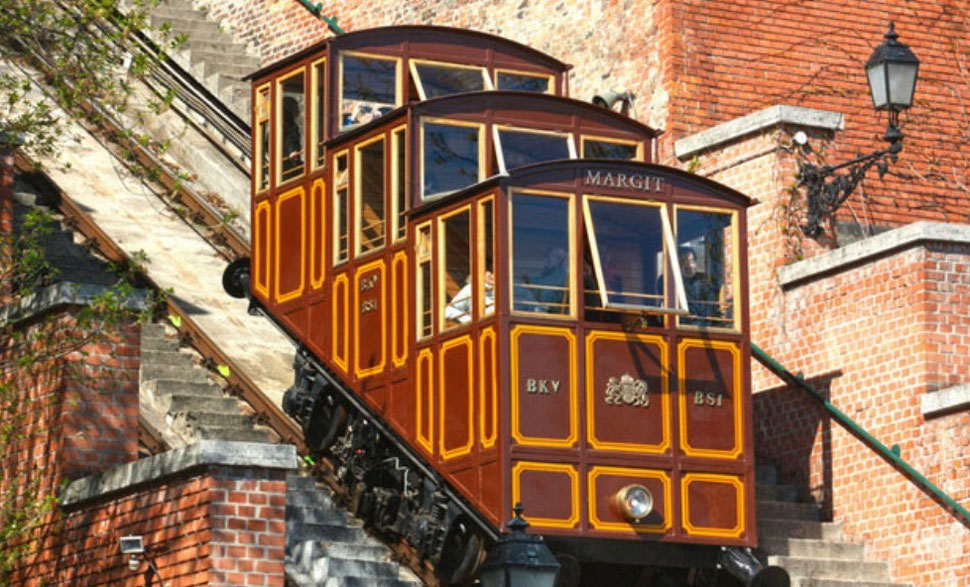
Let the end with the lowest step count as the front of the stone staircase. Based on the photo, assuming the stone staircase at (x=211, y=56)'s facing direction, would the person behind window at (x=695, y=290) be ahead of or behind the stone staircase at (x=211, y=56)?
ahead

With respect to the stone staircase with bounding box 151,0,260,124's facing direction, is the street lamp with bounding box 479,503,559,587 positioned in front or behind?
in front

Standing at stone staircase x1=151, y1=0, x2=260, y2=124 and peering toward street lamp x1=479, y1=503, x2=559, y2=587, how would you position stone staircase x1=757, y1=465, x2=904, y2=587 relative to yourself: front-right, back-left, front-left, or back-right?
front-left

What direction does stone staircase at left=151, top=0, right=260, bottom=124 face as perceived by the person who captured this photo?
facing the viewer and to the right of the viewer

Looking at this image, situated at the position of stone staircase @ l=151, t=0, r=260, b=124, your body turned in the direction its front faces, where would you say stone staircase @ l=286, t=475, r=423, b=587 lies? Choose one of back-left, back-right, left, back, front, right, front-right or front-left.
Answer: front-right

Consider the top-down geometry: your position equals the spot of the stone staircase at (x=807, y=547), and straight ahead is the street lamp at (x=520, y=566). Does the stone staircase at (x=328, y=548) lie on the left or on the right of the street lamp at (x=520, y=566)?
right

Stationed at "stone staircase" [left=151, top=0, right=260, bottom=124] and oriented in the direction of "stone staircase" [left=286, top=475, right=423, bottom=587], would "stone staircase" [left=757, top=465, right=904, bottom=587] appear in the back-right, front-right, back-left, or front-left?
front-left
